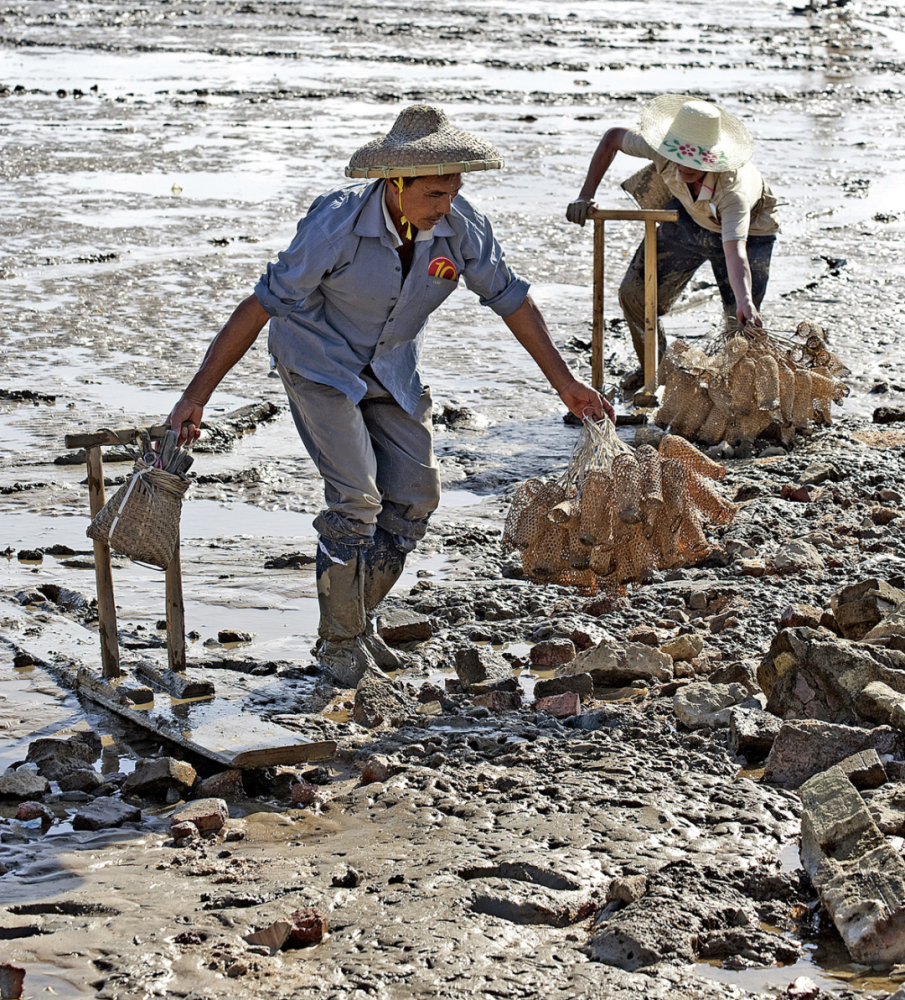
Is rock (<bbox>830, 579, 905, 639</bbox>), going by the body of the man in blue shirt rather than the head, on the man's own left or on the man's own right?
on the man's own left
